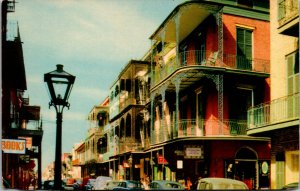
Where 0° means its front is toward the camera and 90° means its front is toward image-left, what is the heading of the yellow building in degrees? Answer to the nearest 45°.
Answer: approximately 45°

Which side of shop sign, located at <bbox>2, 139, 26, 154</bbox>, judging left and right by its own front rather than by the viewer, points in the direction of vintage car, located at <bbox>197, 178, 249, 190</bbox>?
left

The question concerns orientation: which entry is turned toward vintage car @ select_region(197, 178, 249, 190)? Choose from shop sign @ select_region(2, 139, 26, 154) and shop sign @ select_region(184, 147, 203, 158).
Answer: shop sign @ select_region(184, 147, 203, 158)

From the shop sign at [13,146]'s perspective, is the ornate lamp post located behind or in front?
in front

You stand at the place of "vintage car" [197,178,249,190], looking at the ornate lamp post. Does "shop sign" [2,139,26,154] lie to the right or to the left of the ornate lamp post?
right

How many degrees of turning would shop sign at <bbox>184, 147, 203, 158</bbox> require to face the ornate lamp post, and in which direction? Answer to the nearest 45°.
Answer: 0° — it already faces it

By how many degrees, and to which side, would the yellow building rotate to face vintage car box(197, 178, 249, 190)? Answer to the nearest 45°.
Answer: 0° — it already faces it

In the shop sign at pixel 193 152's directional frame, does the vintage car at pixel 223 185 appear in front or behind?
in front
